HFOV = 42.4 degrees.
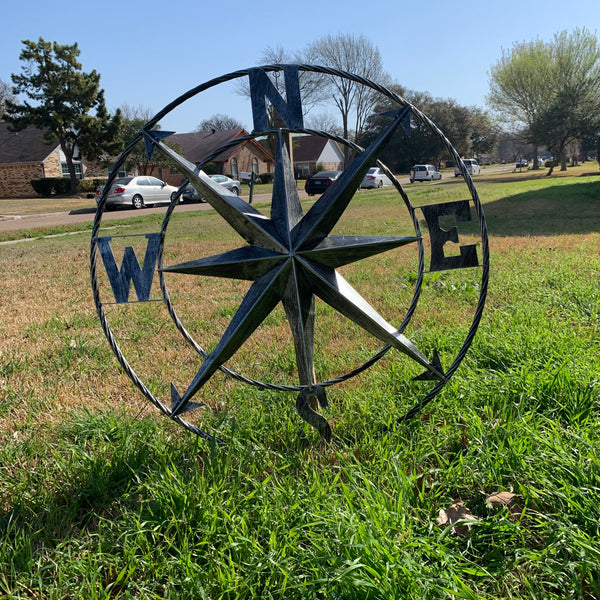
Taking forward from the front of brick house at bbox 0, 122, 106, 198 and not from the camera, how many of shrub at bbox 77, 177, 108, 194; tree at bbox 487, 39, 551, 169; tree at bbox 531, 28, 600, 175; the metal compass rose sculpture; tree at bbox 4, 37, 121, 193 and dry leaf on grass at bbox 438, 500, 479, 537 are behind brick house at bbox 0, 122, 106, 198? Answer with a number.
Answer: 0

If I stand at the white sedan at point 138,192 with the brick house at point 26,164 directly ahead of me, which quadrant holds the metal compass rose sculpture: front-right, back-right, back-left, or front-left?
back-left

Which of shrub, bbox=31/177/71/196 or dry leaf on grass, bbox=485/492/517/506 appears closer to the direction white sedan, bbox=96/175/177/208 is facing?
the shrub

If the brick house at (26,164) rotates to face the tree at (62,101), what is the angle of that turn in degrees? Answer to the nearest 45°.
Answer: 0° — it already faces it

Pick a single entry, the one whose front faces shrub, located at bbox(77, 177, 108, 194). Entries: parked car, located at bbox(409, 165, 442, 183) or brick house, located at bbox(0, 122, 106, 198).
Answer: the brick house

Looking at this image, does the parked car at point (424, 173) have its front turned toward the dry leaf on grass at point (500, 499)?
no

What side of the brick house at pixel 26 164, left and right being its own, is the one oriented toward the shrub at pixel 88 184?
front

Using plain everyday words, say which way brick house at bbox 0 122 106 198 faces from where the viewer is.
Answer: facing the viewer and to the right of the viewer

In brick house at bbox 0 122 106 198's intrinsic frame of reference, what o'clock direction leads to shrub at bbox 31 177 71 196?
The shrub is roughly at 1 o'clock from the brick house.
